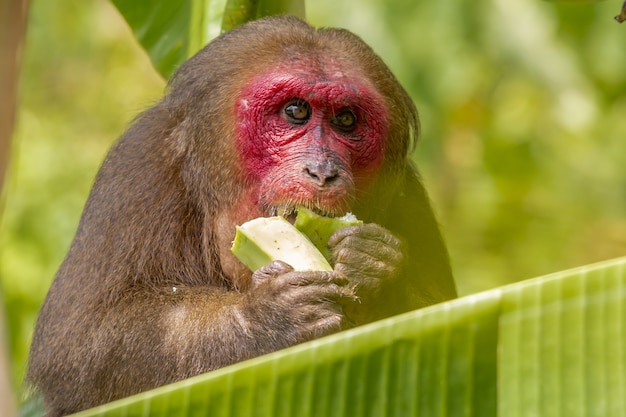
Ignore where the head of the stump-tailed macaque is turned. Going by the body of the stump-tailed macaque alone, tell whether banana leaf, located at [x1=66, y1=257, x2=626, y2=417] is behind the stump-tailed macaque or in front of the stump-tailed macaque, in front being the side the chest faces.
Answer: in front

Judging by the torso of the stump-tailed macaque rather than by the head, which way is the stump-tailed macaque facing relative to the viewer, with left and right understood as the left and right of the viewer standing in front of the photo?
facing the viewer and to the right of the viewer

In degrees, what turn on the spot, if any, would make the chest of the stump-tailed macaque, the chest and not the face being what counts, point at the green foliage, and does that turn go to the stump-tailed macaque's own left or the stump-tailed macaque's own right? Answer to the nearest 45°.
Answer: approximately 135° to the stump-tailed macaque's own left

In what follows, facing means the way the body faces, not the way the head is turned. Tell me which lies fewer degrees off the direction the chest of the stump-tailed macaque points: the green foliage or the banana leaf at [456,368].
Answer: the banana leaf
